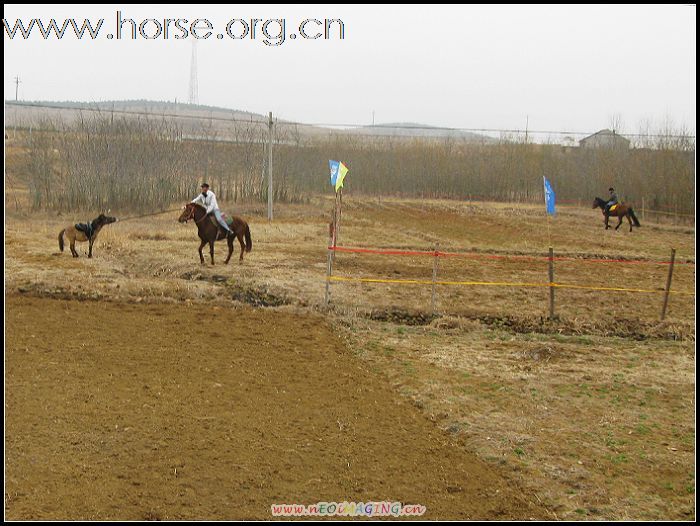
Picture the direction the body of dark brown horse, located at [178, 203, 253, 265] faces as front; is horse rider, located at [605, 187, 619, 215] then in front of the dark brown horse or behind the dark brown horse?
behind

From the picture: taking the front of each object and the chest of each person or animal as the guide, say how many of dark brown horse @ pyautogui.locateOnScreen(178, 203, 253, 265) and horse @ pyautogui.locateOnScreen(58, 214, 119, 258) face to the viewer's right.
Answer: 1

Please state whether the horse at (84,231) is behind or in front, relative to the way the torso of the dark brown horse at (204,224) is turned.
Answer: in front

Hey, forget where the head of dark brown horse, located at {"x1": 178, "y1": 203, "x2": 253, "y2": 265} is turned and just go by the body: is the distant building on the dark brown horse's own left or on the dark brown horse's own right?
on the dark brown horse's own right

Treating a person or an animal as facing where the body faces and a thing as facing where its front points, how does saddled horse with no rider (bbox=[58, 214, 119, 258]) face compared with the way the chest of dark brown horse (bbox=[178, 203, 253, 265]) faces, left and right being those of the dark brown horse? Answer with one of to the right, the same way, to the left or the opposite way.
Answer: the opposite way

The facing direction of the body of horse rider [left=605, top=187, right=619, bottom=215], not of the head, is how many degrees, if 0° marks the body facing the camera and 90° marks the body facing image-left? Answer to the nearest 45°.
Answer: approximately 90°

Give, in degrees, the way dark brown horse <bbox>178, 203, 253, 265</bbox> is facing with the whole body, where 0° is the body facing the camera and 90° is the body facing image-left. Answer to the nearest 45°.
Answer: approximately 90°

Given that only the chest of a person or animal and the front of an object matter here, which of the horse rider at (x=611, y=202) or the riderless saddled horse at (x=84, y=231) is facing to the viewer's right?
the riderless saddled horse

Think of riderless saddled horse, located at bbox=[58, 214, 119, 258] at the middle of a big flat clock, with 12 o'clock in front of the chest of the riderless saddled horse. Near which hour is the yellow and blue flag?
The yellow and blue flag is roughly at 12 o'clock from the riderless saddled horse.

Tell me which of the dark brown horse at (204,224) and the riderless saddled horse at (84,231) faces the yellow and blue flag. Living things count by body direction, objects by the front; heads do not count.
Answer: the riderless saddled horse

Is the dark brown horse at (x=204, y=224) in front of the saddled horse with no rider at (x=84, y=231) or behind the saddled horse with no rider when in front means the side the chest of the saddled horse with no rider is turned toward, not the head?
in front

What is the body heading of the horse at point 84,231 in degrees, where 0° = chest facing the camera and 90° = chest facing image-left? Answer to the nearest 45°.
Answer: approximately 270°

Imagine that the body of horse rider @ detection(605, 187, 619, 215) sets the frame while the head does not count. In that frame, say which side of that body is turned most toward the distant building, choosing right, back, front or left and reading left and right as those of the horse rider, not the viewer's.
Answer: right

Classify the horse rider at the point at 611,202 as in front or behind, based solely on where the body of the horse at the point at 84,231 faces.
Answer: in front
